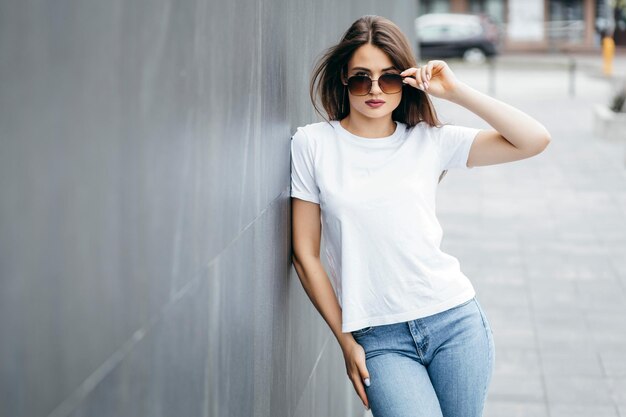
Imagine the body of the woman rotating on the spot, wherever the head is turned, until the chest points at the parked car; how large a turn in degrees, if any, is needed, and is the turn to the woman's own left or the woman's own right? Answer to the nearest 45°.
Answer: approximately 180°

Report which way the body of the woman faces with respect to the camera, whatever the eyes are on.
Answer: toward the camera
